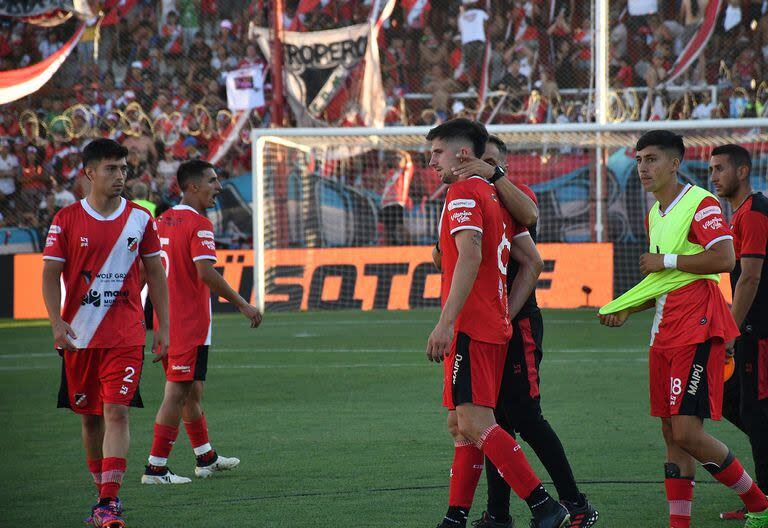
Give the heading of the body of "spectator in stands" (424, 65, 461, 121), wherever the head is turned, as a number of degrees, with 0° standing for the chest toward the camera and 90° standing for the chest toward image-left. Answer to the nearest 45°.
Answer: approximately 0°

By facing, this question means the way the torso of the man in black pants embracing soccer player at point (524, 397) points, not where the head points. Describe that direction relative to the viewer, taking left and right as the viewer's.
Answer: facing to the left of the viewer

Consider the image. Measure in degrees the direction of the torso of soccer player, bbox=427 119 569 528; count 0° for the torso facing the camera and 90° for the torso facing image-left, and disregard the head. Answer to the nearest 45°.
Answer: approximately 90°

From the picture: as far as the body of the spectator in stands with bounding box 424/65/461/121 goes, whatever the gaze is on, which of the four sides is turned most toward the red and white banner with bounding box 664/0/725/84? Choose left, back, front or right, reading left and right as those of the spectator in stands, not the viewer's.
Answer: left

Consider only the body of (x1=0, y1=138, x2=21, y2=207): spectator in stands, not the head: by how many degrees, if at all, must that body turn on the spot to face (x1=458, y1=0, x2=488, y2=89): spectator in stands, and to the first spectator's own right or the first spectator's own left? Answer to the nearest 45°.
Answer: approximately 90° to the first spectator's own left

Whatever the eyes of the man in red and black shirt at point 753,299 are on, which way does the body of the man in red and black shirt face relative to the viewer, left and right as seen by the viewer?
facing to the left of the viewer

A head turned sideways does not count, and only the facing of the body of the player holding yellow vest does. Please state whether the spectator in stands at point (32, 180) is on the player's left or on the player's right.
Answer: on the player's right

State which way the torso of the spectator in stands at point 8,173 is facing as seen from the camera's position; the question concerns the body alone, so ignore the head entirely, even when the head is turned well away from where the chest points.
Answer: toward the camera

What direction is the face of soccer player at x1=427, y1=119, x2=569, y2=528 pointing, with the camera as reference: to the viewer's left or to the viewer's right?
to the viewer's left

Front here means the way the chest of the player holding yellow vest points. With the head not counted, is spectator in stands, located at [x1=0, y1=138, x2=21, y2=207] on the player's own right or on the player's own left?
on the player's own right

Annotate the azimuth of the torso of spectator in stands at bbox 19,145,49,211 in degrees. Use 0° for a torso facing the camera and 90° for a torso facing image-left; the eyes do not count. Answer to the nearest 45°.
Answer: approximately 0°

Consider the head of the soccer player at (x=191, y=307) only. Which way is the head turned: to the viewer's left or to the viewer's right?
to the viewer's right

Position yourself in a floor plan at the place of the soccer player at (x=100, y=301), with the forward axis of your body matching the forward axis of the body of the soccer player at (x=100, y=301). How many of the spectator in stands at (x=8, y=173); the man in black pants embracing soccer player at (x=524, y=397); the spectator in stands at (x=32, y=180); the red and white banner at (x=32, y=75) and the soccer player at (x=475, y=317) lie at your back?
3

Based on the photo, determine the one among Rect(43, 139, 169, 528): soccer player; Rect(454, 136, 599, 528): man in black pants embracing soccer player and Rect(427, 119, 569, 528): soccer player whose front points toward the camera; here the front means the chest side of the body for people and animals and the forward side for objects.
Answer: Rect(43, 139, 169, 528): soccer player
